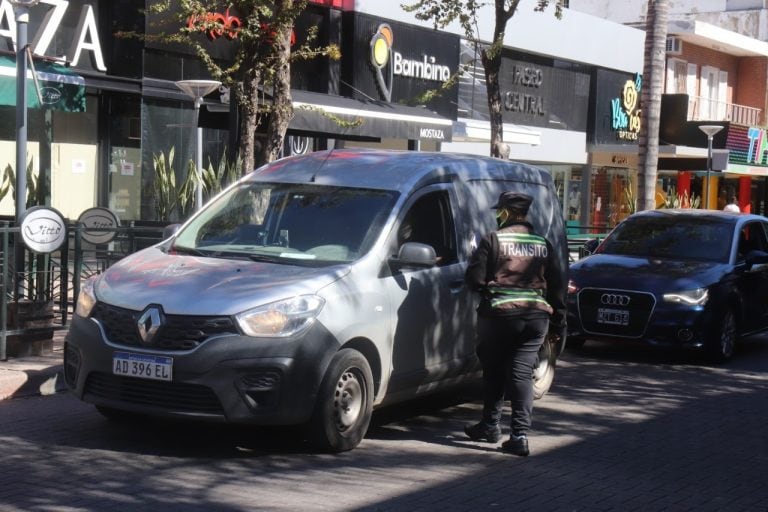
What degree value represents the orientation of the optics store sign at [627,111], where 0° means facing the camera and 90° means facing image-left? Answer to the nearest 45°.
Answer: approximately 0°

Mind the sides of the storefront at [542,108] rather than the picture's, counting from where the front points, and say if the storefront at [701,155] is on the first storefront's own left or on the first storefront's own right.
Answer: on the first storefront's own left

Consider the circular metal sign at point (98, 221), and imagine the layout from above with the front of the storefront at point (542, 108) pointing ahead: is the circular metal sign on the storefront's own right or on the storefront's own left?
on the storefront's own right

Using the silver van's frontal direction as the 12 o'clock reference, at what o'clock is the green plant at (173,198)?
The green plant is roughly at 4 o'clock from the silver van.

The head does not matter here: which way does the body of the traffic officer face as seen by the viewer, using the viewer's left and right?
facing away from the viewer and to the left of the viewer

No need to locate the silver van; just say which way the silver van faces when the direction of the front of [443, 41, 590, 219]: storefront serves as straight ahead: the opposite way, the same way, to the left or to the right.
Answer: to the right

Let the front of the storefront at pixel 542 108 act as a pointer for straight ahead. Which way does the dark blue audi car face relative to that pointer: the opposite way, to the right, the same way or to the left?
to the right

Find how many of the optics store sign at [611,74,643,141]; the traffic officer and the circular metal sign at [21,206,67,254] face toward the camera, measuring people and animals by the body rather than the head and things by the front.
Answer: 2

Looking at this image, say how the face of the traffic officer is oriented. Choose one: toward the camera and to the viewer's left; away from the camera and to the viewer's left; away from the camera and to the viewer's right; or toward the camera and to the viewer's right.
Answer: away from the camera and to the viewer's left
